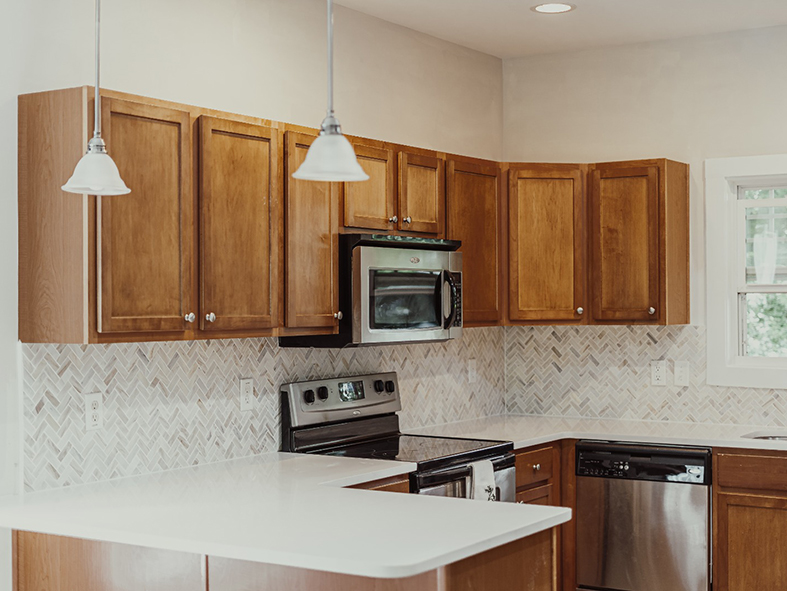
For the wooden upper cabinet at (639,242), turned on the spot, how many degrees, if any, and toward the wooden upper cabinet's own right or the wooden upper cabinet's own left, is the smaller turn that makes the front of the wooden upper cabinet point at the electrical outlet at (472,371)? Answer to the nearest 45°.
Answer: approximately 45° to the wooden upper cabinet's own right

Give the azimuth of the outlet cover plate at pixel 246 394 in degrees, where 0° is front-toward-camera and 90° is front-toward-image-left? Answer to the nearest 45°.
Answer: approximately 315°

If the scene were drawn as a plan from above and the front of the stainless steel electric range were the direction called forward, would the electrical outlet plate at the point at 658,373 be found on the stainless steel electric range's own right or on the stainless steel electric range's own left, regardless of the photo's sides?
on the stainless steel electric range's own left

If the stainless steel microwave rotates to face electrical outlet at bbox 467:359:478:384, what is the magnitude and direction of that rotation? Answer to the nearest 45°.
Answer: approximately 135° to its left

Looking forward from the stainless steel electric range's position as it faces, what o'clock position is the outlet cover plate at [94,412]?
The outlet cover plate is roughly at 3 o'clock from the stainless steel electric range.
